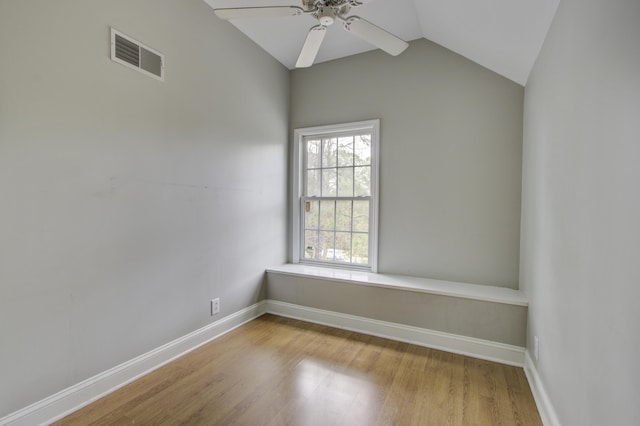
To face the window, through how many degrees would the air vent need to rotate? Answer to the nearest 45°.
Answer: approximately 45° to its left

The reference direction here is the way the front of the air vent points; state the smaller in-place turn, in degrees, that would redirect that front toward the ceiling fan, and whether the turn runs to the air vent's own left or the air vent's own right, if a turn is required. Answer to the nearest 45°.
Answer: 0° — it already faces it

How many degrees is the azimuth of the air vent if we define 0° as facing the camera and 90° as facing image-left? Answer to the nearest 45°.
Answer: approximately 315°
